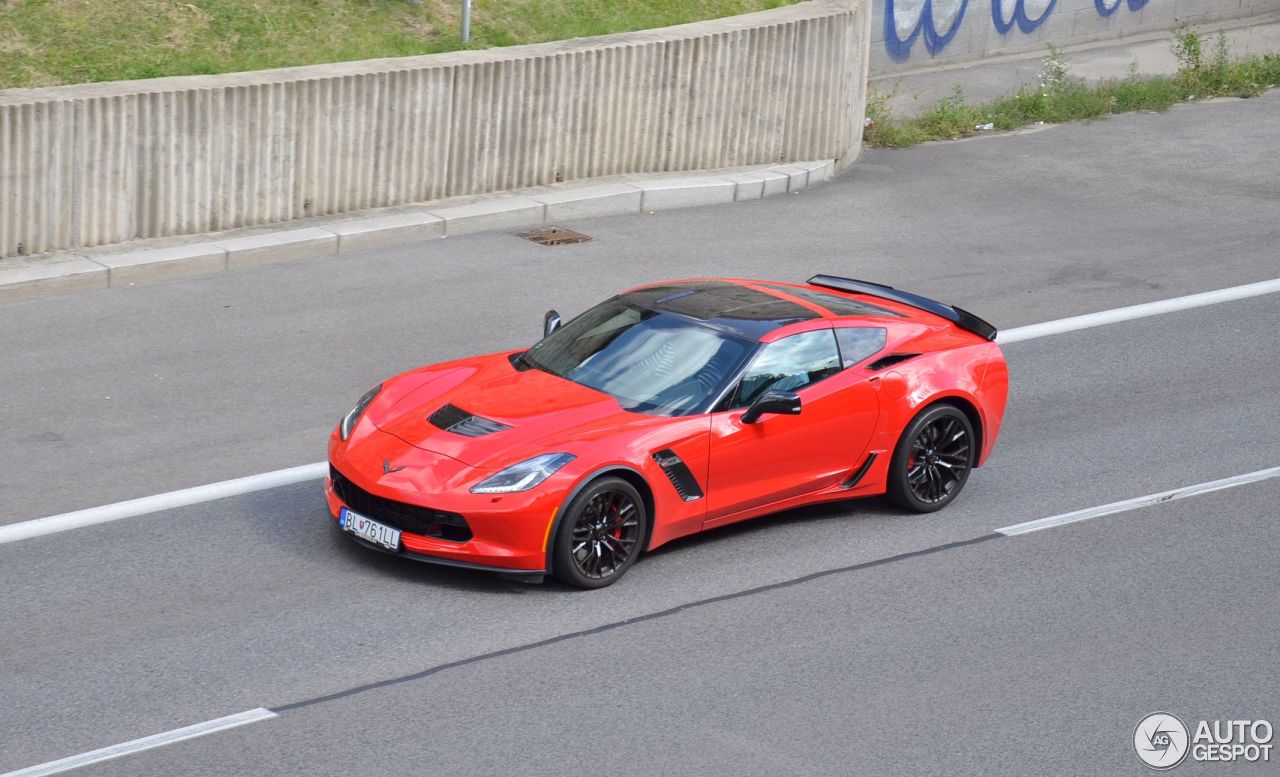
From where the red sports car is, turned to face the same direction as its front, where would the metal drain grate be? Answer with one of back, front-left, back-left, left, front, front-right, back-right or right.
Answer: back-right

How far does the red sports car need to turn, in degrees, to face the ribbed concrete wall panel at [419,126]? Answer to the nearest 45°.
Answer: approximately 135° to its right

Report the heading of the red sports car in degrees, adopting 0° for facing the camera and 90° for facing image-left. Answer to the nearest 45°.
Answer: approximately 45°

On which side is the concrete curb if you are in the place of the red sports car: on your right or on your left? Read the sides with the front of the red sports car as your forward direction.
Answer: on your right
